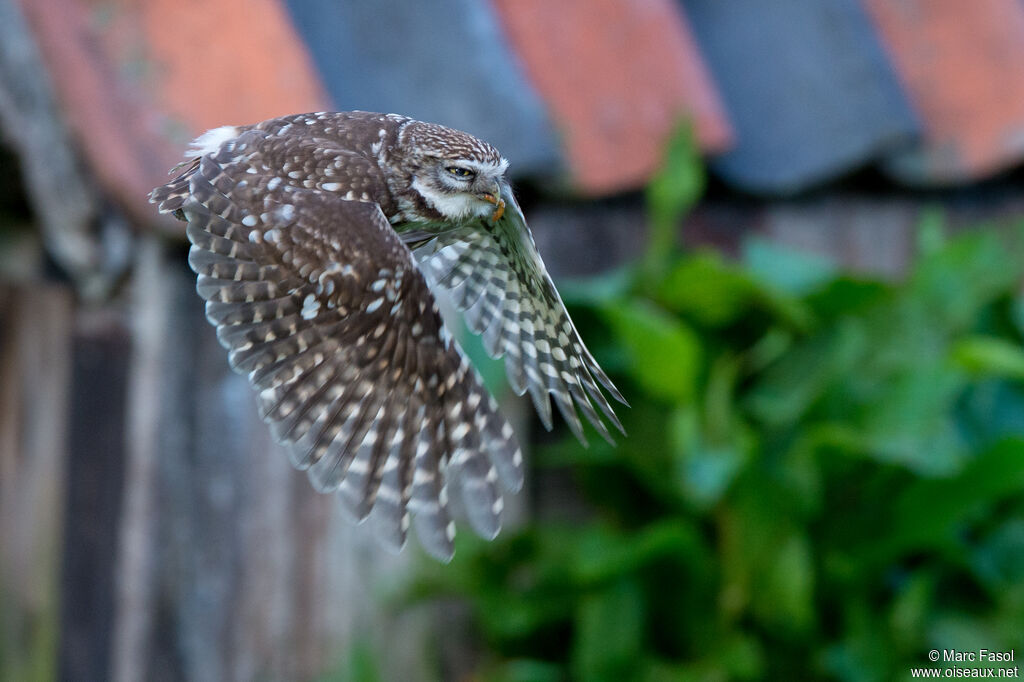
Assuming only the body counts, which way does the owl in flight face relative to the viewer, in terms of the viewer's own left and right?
facing to the right of the viewer
